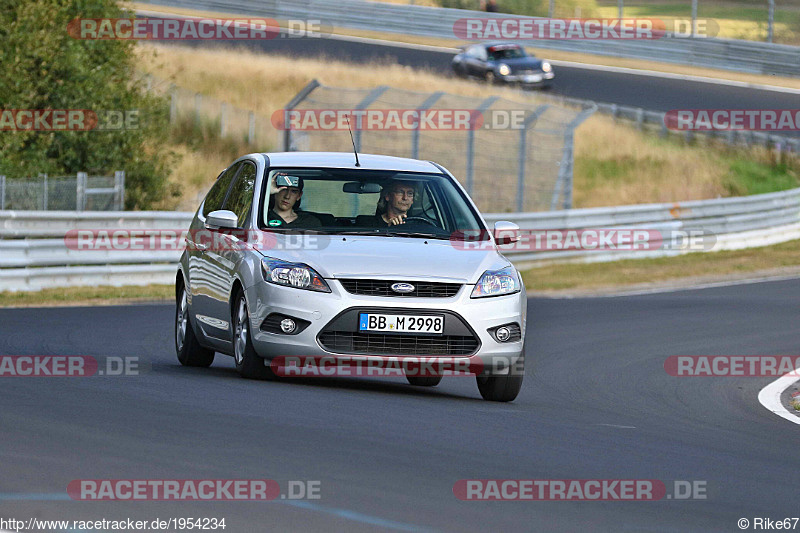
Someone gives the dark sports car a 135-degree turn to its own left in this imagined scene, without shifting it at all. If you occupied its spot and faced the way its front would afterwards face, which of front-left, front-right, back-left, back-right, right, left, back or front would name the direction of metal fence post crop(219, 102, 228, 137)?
back-left

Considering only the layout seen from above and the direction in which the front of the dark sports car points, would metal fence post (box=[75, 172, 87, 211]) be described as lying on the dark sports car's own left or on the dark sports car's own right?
on the dark sports car's own right

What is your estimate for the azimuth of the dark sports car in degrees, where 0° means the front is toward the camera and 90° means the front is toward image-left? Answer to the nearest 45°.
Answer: approximately 315°

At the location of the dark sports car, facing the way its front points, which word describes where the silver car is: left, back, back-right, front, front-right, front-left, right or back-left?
front-right

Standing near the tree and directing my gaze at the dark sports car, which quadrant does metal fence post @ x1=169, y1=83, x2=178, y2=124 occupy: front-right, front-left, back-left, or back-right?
front-left

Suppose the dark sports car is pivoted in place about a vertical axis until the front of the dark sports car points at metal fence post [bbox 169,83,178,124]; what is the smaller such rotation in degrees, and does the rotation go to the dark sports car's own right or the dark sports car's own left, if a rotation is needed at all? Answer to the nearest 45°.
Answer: approximately 90° to the dark sports car's own right

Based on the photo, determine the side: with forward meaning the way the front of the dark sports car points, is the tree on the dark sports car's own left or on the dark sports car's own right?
on the dark sports car's own right

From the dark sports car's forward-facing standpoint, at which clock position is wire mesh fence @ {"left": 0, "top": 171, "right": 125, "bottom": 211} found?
The wire mesh fence is roughly at 2 o'clock from the dark sports car.

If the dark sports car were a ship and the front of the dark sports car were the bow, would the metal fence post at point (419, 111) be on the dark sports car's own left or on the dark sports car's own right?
on the dark sports car's own right

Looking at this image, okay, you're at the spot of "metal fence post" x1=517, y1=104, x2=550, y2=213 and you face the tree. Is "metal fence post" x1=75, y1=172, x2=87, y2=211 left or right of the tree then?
left

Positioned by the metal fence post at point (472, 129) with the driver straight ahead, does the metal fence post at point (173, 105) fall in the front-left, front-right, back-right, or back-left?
back-right

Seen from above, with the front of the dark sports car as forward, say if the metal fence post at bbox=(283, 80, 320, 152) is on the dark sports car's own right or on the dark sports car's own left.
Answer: on the dark sports car's own right

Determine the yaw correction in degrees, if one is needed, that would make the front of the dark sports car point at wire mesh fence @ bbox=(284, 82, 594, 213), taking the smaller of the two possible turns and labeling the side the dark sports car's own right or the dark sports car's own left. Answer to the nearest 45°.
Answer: approximately 45° to the dark sports car's own right

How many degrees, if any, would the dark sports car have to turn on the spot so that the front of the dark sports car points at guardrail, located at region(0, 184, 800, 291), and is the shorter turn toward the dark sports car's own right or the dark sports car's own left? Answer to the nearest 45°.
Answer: approximately 45° to the dark sports car's own right
